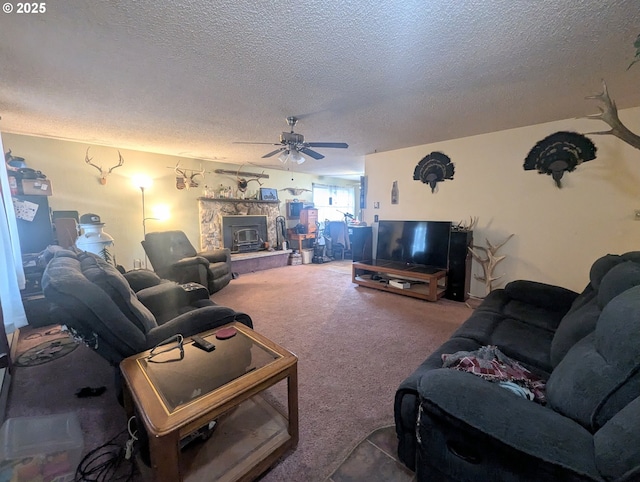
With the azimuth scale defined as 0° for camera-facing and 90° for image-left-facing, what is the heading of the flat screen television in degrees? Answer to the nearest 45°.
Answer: approximately 45°

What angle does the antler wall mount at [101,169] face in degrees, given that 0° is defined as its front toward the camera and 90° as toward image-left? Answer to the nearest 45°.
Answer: approximately 0°

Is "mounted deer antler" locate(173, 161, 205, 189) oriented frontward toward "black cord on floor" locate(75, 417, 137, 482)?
yes

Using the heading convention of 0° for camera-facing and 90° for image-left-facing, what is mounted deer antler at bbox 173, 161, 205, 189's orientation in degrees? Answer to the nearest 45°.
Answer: approximately 0°

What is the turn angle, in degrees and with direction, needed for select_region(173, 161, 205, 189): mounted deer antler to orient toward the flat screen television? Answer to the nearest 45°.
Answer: approximately 45° to its left

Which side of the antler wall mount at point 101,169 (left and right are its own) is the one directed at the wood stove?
left

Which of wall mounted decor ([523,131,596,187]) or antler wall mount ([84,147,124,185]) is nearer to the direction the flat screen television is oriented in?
the antler wall mount

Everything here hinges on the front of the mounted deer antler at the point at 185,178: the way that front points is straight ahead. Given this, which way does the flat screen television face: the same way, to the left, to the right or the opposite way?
to the right
